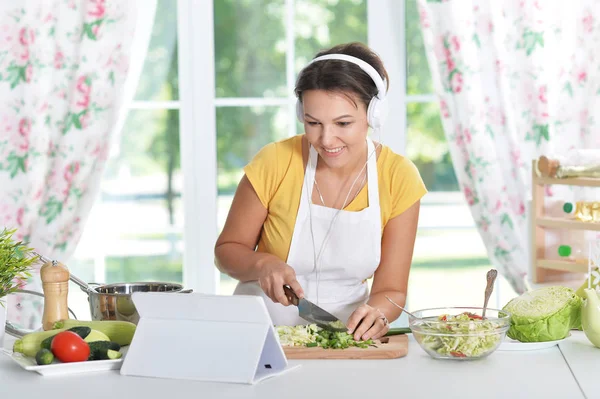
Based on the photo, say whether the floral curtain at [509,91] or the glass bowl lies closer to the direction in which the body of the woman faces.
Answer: the glass bowl

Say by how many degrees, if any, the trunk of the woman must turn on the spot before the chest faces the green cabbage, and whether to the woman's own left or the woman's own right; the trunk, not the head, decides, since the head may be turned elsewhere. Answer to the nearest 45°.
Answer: approximately 45° to the woman's own left

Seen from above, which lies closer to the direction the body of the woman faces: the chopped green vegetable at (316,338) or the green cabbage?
the chopped green vegetable

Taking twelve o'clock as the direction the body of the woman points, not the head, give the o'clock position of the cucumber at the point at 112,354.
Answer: The cucumber is roughly at 1 o'clock from the woman.

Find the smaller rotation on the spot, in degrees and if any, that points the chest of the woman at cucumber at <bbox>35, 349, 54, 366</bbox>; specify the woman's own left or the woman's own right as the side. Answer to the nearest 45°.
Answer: approximately 45° to the woman's own right

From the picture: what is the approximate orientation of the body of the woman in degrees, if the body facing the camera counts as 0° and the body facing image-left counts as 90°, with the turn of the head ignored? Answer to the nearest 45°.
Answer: approximately 0°

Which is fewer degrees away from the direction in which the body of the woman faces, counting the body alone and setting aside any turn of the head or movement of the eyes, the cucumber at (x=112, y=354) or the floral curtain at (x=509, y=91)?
the cucumber

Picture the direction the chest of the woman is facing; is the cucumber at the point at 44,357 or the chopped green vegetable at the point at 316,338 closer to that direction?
the chopped green vegetable

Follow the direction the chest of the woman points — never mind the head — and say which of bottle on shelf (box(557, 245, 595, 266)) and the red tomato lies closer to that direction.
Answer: the red tomato

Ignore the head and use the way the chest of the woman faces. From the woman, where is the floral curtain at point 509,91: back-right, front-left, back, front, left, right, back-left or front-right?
back-left

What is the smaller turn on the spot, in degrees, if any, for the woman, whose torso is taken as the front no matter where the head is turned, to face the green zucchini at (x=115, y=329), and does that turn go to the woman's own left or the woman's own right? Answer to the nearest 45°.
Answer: approximately 45° to the woman's own right
